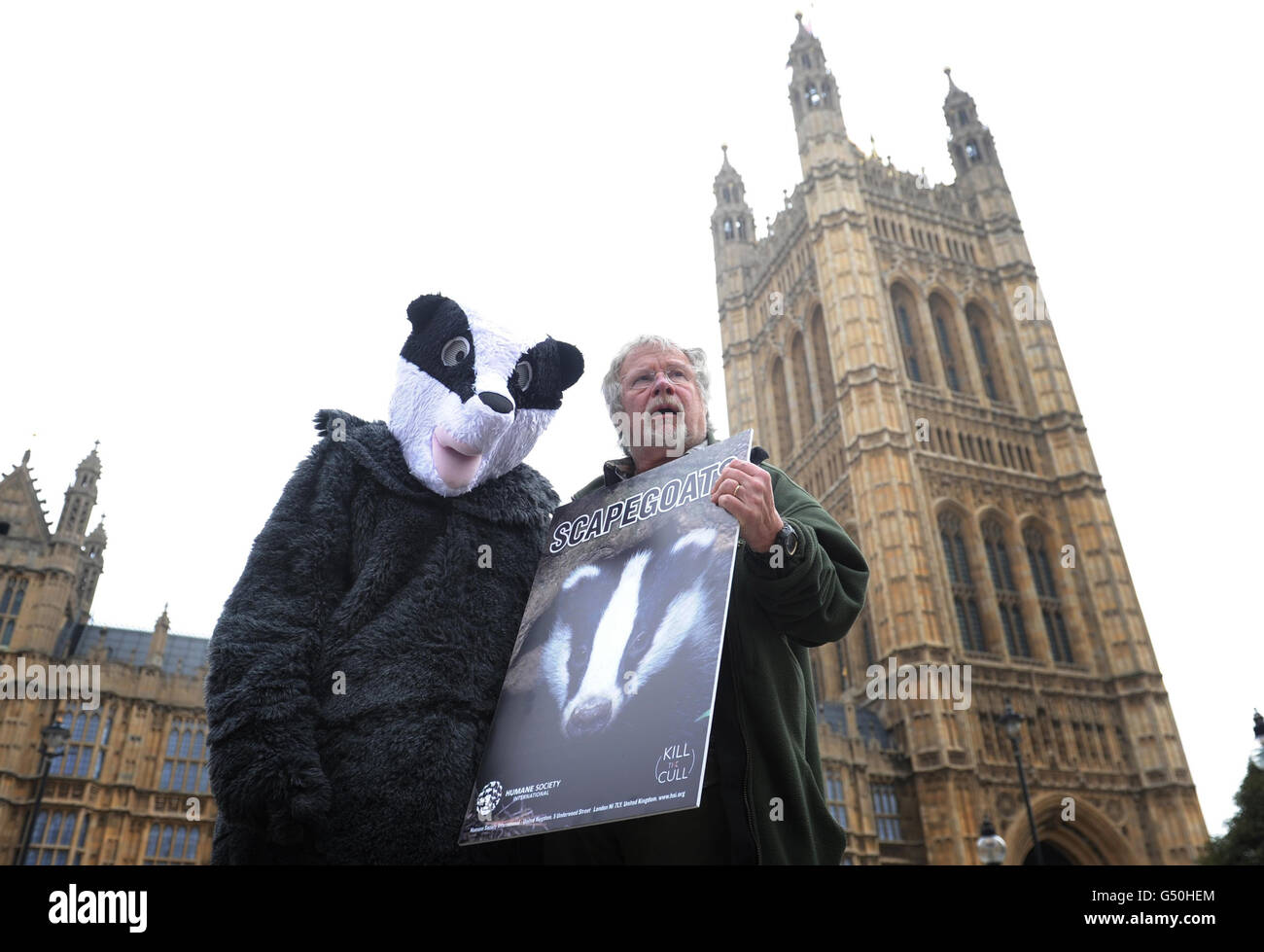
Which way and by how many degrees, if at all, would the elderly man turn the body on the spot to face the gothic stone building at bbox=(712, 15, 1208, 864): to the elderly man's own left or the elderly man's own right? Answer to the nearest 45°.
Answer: approximately 180°

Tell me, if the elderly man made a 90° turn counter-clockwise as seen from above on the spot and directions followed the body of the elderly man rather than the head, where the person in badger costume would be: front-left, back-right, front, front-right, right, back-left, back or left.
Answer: back

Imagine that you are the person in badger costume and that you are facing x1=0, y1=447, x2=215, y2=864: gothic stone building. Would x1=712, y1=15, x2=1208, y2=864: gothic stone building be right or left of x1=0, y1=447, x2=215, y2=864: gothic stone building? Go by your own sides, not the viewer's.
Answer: right

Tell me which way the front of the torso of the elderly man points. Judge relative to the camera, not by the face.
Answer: toward the camera

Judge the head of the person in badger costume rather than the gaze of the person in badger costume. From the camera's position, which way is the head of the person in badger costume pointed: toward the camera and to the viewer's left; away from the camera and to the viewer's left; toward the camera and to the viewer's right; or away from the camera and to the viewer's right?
toward the camera and to the viewer's right

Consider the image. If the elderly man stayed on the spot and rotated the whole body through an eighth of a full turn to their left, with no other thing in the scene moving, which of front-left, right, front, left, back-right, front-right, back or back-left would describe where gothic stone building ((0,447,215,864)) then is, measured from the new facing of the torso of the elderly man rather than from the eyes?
back
